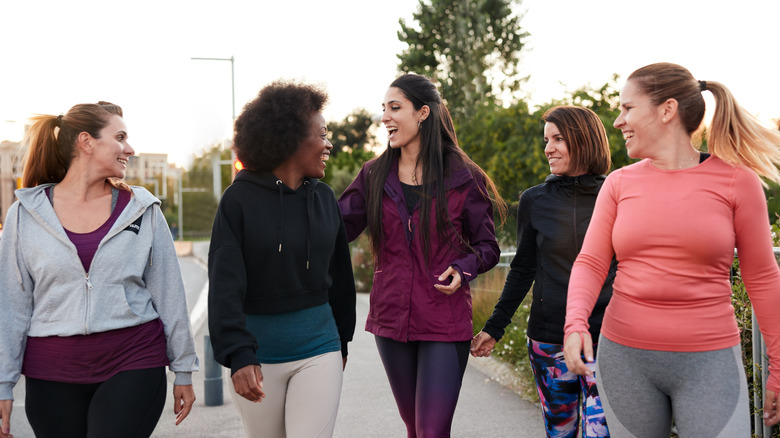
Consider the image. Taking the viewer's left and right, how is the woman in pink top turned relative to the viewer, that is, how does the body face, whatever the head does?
facing the viewer

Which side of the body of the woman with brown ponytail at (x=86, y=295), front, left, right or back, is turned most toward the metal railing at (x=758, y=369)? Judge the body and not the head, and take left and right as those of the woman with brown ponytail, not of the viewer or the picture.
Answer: left

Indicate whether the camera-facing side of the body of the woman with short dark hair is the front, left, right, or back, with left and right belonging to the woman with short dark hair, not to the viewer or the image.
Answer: front

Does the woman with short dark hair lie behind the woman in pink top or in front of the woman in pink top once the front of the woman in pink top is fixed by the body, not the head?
behind

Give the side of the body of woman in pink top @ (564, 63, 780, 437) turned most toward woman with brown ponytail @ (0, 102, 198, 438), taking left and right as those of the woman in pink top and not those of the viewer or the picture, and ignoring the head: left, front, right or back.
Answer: right

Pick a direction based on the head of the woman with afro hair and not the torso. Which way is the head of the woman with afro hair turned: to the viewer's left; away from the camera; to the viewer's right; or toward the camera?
to the viewer's right

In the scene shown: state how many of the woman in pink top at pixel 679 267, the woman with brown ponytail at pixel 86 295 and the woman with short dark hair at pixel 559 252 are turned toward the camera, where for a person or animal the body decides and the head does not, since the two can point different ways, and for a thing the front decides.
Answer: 3

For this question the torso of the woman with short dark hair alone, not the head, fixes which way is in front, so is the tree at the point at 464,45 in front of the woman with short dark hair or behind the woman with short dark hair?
behind

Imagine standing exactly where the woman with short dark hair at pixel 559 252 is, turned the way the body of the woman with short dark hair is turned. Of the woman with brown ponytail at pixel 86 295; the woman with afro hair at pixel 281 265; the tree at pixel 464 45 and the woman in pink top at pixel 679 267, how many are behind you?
1

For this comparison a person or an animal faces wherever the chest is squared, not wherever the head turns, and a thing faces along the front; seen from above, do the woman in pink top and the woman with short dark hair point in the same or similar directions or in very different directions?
same or similar directions

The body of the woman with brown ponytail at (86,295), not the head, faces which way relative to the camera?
toward the camera

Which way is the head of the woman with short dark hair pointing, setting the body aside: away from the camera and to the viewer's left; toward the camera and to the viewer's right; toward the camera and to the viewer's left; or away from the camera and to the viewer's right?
toward the camera and to the viewer's left

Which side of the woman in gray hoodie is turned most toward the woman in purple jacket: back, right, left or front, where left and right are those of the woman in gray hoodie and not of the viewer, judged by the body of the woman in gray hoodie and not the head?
left
